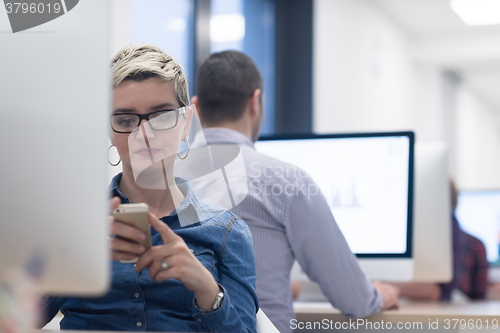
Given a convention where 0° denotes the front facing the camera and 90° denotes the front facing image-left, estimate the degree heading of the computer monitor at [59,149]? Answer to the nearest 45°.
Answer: approximately 180°

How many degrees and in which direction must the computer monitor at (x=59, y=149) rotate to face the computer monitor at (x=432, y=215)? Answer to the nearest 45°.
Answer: approximately 45° to its right

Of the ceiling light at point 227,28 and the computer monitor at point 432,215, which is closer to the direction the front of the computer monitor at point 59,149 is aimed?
the ceiling light

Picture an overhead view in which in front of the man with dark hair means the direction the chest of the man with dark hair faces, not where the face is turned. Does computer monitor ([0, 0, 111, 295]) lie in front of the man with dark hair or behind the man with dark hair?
behind

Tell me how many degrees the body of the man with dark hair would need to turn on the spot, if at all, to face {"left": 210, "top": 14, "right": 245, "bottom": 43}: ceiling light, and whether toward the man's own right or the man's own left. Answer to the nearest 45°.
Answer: approximately 45° to the man's own left

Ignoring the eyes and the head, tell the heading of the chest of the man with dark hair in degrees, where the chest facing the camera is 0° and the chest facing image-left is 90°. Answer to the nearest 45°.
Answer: approximately 225°
